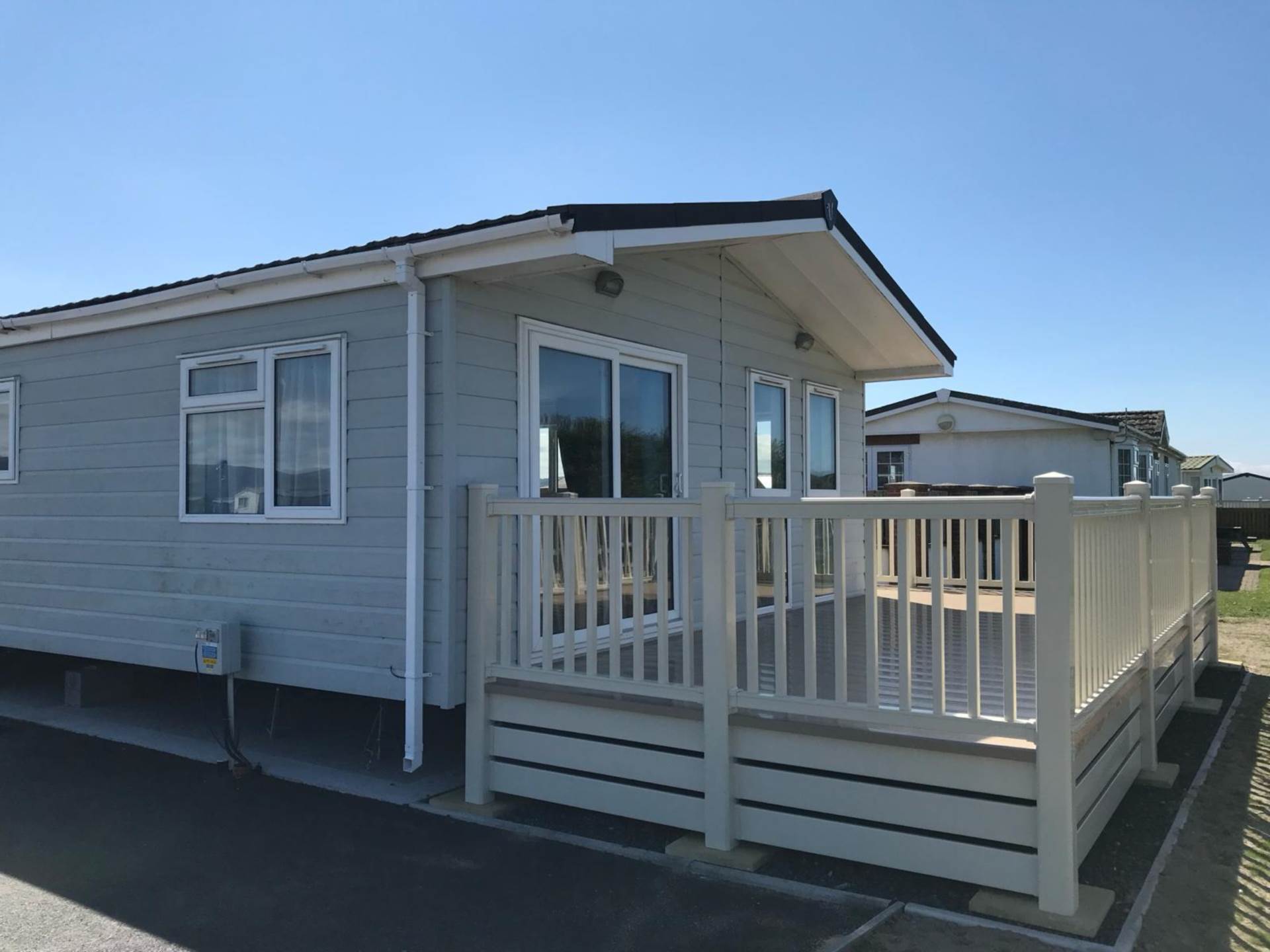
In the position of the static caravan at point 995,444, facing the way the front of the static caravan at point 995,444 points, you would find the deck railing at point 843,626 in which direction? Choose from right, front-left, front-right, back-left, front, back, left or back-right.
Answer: right

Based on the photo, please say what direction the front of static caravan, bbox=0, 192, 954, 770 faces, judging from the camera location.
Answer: facing the viewer and to the right of the viewer

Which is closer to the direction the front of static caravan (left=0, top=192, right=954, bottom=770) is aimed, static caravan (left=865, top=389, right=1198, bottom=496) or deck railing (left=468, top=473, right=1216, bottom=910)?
the deck railing

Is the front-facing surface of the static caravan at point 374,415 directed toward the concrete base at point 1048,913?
yes

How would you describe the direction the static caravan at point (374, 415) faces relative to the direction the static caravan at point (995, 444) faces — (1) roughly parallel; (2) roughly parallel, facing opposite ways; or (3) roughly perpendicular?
roughly parallel

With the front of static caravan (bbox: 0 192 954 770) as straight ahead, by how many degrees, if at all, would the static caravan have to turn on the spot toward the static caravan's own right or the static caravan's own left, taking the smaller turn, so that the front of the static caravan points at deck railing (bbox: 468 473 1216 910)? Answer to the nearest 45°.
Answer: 0° — it already faces it

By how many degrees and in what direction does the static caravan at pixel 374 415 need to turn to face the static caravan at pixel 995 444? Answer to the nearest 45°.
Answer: approximately 90° to its left

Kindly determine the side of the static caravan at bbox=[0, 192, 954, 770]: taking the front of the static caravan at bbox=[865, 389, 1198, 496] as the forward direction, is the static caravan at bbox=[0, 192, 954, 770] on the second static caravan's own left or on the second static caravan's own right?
on the second static caravan's own right
